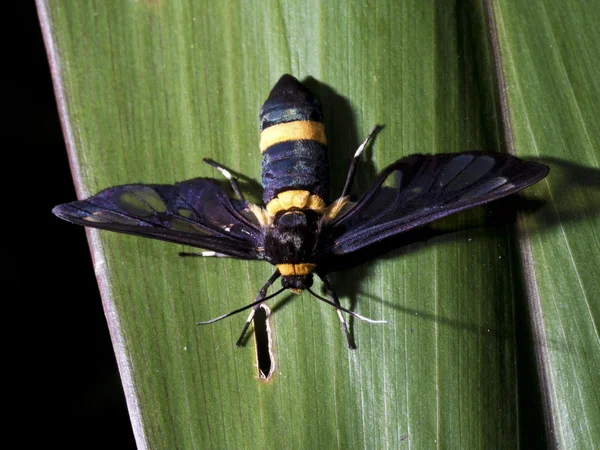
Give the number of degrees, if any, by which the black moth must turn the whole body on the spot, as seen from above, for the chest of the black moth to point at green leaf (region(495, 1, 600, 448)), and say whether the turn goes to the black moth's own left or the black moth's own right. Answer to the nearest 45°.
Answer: approximately 90° to the black moth's own left

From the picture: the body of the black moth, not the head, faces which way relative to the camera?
toward the camera
